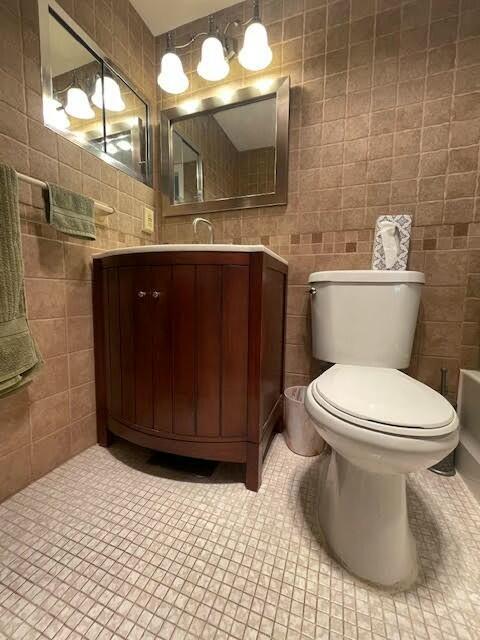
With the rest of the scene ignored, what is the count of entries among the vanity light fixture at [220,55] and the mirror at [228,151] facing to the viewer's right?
0

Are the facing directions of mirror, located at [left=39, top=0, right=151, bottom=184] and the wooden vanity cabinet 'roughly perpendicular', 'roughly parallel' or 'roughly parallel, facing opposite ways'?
roughly perpendicular

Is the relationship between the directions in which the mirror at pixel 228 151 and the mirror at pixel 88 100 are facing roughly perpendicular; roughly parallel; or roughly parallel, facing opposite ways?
roughly perpendicular

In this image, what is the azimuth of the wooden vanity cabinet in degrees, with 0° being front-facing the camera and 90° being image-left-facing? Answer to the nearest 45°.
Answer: approximately 45°

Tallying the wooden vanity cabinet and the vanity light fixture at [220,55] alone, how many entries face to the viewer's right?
0

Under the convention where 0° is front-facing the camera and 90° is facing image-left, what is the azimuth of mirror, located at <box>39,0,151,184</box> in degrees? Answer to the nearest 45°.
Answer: approximately 315°
